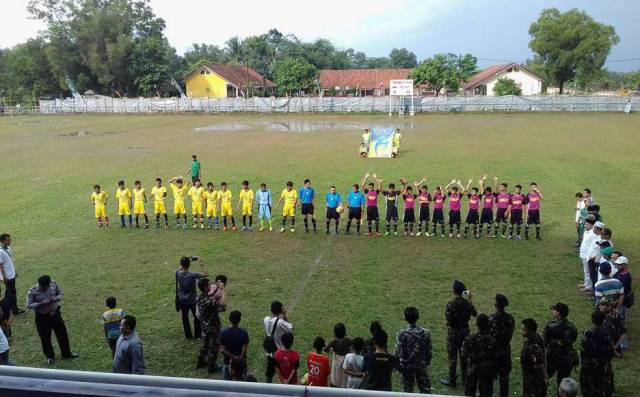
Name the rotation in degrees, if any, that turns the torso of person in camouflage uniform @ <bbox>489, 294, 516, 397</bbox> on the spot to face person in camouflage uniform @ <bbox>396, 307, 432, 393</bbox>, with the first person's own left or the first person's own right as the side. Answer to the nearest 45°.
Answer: approximately 135° to the first person's own left

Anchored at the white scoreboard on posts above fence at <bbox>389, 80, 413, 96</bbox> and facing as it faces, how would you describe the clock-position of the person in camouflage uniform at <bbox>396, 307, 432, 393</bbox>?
The person in camouflage uniform is roughly at 12 o'clock from the white scoreboard on posts above fence.

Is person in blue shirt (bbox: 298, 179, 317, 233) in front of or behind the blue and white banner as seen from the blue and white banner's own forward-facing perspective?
in front

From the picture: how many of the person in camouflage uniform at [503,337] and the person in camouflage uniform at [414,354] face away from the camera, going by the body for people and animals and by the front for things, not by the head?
2

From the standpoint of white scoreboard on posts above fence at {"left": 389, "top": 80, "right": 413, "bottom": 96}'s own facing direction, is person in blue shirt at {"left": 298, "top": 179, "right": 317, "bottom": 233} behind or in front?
in front

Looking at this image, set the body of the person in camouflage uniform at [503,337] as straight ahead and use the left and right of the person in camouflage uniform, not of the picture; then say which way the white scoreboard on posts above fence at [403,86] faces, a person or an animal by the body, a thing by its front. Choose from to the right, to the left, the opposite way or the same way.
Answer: the opposite way

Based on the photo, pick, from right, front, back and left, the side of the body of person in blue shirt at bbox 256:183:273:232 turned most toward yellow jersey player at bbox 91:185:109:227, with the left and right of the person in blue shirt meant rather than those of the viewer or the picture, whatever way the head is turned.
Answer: right

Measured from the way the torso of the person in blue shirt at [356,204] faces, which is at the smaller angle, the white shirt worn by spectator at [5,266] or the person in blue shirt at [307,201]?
the white shirt worn by spectator

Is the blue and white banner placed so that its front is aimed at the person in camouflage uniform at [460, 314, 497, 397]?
yes

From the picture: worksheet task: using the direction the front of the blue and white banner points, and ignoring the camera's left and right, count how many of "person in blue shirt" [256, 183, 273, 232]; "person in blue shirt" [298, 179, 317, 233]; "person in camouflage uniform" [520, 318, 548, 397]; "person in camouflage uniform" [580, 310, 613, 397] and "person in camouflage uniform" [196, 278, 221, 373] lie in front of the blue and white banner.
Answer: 5

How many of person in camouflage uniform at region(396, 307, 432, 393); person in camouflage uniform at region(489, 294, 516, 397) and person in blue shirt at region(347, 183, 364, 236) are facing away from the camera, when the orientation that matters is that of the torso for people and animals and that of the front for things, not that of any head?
2
